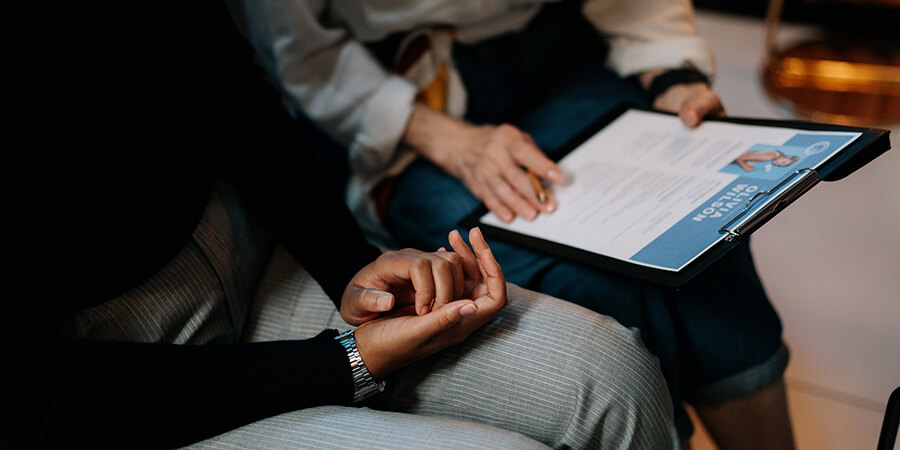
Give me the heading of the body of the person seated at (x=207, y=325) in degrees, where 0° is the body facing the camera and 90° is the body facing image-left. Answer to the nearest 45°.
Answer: approximately 270°

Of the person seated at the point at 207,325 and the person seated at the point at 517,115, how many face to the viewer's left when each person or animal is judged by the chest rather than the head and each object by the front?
0

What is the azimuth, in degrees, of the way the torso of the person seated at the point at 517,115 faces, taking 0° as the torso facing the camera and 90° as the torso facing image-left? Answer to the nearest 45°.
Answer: approximately 315°
